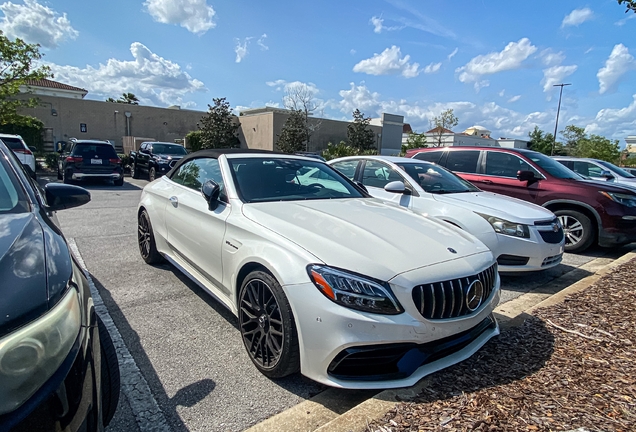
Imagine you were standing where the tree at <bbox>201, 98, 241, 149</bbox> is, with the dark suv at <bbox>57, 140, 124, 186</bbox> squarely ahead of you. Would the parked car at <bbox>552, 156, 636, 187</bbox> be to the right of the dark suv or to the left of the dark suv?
left

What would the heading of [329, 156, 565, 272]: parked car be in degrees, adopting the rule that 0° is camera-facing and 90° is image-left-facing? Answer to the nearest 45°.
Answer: approximately 315°

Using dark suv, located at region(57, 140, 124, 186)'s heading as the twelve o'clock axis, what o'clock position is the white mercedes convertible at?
The white mercedes convertible is roughly at 6 o'clock from the dark suv.

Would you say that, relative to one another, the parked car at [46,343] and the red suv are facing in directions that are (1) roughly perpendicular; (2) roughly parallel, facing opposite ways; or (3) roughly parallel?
roughly parallel

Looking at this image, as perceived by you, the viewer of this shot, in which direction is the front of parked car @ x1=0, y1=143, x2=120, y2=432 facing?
facing the viewer

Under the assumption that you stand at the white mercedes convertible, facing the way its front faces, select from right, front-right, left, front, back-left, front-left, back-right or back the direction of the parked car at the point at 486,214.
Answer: left

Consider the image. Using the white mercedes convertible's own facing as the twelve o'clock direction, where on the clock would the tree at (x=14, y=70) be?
The tree is roughly at 6 o'clock from the white mercedes convertible.

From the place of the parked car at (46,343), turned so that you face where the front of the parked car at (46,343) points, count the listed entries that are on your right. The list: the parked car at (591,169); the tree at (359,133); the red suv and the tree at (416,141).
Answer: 0

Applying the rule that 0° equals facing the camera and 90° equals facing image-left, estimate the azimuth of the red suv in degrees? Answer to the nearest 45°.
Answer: approximately 315°

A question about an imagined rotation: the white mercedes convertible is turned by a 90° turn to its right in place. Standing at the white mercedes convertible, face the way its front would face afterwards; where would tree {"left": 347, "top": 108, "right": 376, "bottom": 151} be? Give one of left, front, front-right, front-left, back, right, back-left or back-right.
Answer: back-right

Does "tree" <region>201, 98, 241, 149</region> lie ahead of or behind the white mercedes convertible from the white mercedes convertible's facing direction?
behind

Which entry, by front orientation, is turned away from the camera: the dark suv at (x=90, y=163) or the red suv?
the dark suv

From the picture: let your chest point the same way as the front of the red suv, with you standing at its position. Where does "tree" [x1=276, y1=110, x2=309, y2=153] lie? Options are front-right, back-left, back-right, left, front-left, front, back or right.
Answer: back

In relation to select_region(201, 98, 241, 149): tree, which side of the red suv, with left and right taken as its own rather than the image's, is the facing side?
back

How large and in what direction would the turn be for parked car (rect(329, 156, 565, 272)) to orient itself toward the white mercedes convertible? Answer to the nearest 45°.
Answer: approximately 45° to its right

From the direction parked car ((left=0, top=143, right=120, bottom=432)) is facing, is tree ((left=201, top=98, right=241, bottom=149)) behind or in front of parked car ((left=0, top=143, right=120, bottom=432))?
behind
